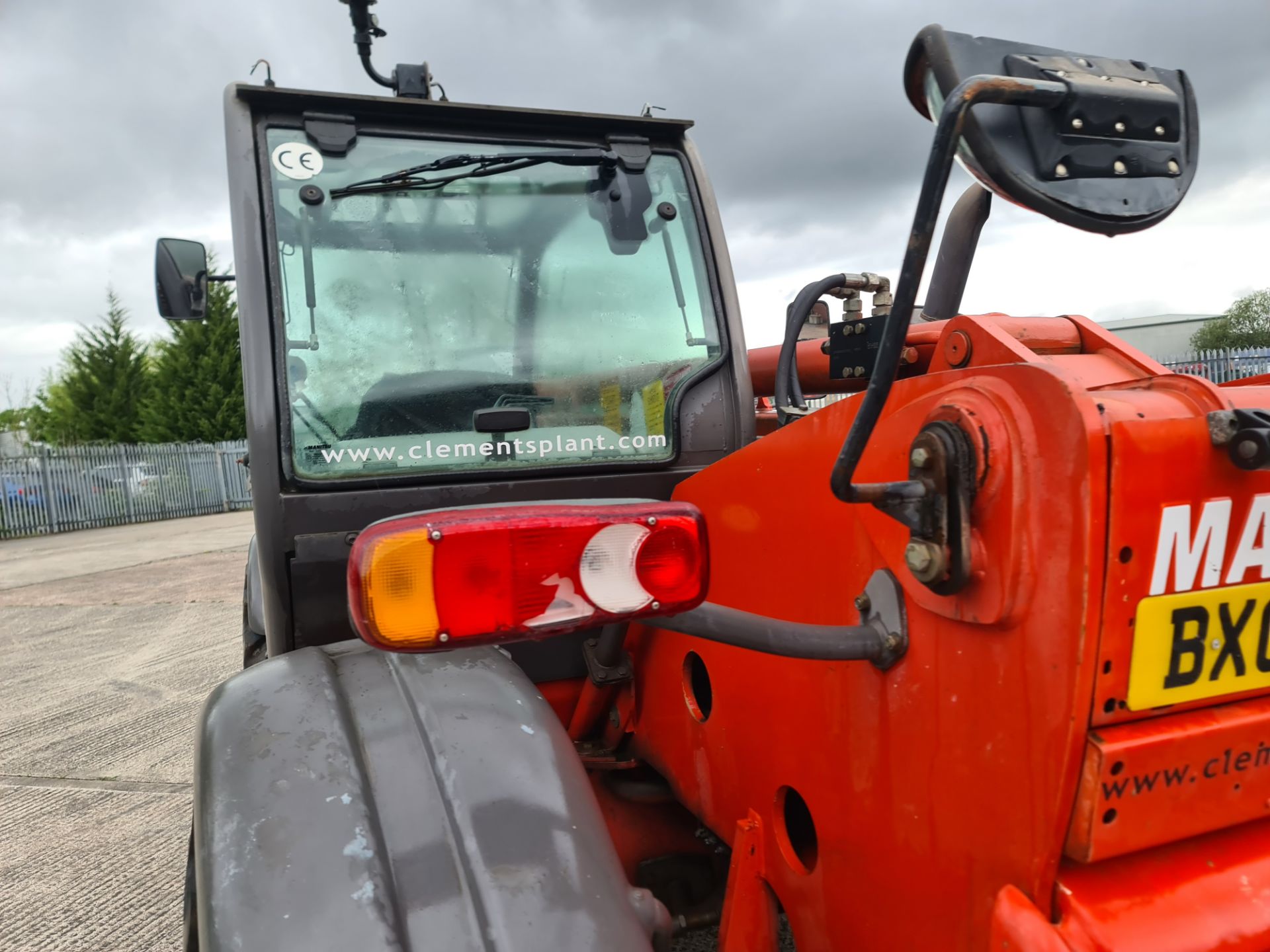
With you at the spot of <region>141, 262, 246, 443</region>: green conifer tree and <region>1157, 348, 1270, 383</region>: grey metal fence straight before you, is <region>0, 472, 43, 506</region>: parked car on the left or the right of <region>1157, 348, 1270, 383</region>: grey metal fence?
right

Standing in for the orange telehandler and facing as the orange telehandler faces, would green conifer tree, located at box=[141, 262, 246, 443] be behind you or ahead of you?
ahead

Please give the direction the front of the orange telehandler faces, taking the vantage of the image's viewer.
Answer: facing away from the viewer and to the left of the viewer

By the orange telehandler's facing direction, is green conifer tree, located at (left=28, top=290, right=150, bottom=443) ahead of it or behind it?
ahead

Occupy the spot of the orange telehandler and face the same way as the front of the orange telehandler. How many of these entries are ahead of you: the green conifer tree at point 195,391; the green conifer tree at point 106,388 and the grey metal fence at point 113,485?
3

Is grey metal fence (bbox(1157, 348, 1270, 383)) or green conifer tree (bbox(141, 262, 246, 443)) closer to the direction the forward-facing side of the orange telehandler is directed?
the green conifer tree

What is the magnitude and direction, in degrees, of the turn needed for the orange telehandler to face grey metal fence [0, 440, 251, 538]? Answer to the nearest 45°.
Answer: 0° — it already faces it
